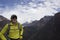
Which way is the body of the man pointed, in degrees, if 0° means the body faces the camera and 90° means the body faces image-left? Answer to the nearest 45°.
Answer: approximately 0°
